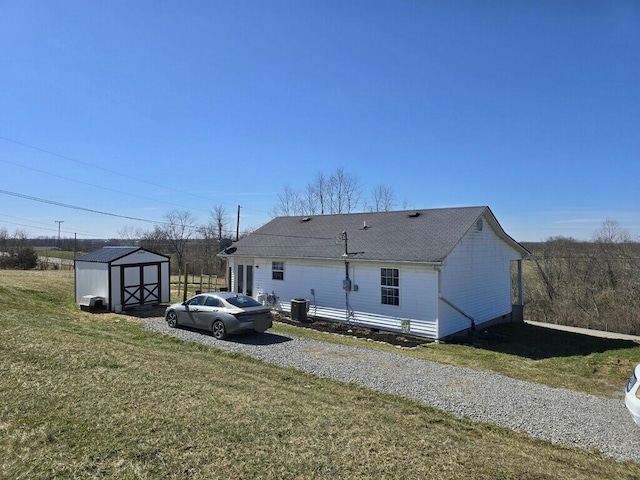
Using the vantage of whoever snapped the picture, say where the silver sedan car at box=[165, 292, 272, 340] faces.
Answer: facing away from the viewer and to the left of the viewer

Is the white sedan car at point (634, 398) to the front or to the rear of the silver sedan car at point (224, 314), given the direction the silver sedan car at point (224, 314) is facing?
to the rear

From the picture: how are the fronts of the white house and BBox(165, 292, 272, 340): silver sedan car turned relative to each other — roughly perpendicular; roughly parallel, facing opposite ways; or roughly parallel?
roughly perpendicular

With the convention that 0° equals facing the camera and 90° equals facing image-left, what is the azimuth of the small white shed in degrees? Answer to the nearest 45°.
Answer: approximately 315°

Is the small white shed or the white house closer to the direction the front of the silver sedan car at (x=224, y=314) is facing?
the small white shed

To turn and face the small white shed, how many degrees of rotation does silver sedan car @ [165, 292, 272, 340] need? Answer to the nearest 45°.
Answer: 0° — it already faces it

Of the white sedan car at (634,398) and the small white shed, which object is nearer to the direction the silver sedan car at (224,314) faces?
the small white shed

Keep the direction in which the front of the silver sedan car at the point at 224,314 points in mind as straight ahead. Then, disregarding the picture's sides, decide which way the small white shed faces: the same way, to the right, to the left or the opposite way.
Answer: the opposite way

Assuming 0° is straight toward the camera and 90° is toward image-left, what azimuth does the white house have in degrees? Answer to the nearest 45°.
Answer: approximately 225°
